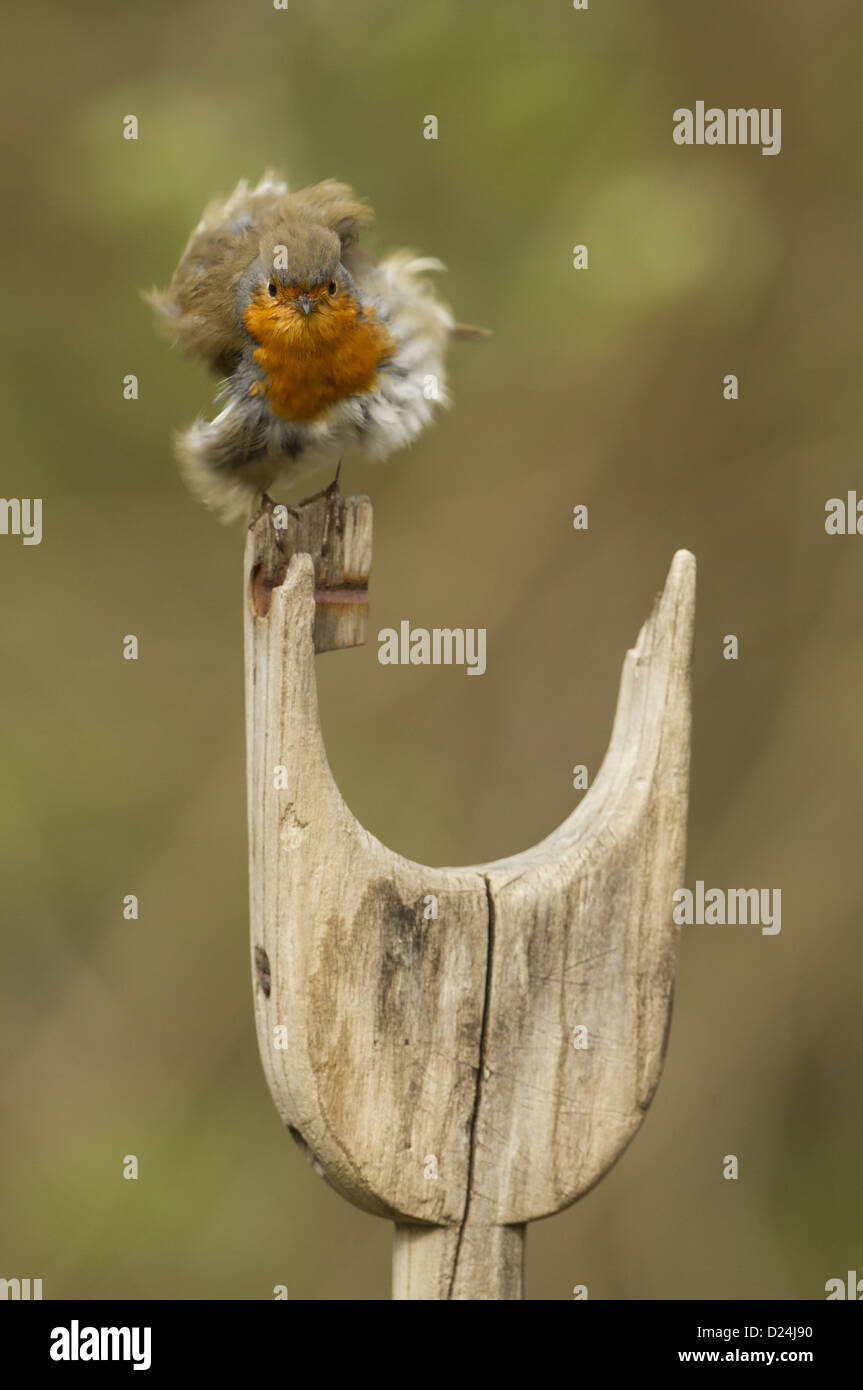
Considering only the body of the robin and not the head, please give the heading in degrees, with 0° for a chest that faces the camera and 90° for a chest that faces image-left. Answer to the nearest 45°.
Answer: approximately 0°
